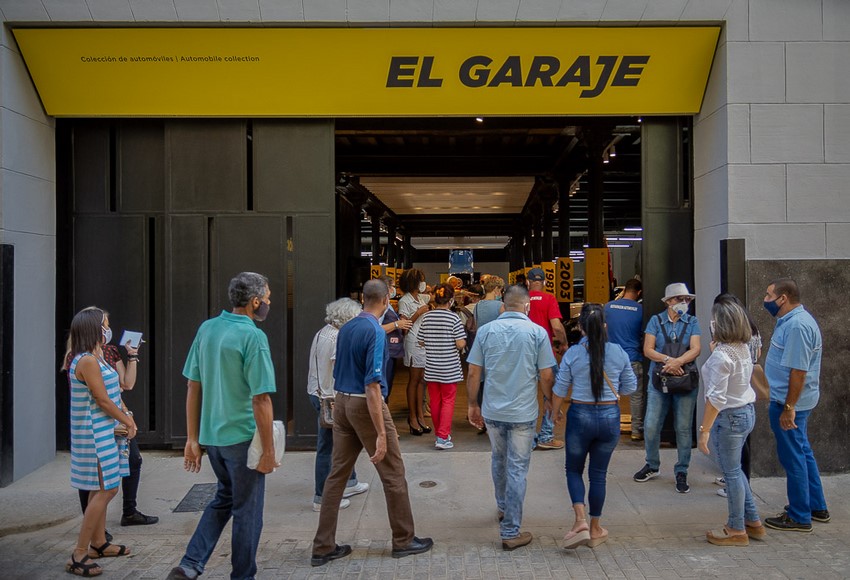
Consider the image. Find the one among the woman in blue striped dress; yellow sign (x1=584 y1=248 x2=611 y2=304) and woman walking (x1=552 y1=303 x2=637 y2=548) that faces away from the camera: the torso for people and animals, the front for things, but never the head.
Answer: the woman walking

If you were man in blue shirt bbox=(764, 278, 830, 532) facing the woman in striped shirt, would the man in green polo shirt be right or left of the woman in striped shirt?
left

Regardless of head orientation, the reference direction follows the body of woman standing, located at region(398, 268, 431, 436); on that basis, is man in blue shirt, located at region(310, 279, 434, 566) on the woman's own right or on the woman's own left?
on the woman's own right

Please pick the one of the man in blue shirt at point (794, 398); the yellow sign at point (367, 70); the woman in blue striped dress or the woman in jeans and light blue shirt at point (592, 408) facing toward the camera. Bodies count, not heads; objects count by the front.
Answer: the yellow sign

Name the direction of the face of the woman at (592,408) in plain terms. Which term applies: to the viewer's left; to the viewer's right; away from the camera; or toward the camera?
away from the camera

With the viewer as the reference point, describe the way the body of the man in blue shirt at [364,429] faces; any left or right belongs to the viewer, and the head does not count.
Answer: facing away from the viewer and to the right of the viewer

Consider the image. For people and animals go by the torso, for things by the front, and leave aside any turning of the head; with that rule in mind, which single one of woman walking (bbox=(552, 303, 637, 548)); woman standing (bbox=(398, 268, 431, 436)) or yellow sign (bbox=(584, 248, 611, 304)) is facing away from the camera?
woman walking (bbox=(552, 303, 637, 548))

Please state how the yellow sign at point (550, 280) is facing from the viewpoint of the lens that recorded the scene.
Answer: facing the viewer

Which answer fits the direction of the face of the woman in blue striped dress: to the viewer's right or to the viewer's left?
to the viewer's right

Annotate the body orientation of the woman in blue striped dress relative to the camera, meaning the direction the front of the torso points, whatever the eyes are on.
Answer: to the viewer's right

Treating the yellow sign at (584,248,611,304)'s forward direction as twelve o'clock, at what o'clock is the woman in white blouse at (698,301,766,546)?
The woman in white blouse is roughly at 12 o'clock from the yellow sign.

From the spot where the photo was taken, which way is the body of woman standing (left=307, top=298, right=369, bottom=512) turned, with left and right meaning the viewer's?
facing away from the viewer and to the right of the viewer

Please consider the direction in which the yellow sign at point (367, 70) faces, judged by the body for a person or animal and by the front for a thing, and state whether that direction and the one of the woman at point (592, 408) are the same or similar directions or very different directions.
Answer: very different directions

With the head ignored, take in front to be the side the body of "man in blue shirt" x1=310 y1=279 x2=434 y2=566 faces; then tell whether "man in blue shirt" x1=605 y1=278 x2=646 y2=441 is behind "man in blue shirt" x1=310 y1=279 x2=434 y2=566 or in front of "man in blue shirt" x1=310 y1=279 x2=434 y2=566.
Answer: in front

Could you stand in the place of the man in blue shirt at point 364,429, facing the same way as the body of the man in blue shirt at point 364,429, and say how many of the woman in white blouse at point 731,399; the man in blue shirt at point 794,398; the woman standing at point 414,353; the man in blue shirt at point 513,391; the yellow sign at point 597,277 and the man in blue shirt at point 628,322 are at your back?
0

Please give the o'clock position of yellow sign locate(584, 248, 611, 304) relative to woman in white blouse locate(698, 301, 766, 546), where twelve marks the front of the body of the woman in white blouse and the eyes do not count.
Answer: The yellow sign is roughly at 1 o'clock from the woman in white blouse.

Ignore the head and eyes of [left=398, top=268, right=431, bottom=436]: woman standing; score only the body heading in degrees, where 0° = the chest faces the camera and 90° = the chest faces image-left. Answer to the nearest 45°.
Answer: approximately 315°

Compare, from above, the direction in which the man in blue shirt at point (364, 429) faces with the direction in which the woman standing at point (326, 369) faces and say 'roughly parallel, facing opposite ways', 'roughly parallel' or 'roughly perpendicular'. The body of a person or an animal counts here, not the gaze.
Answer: roughly parallel

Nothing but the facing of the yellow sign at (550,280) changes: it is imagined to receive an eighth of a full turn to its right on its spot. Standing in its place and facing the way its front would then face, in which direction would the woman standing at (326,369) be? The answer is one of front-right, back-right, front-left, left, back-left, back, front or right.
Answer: front-left

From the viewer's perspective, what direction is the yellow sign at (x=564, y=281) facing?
toward the camera

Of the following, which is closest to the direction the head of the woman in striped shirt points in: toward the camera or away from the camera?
away from the camera
